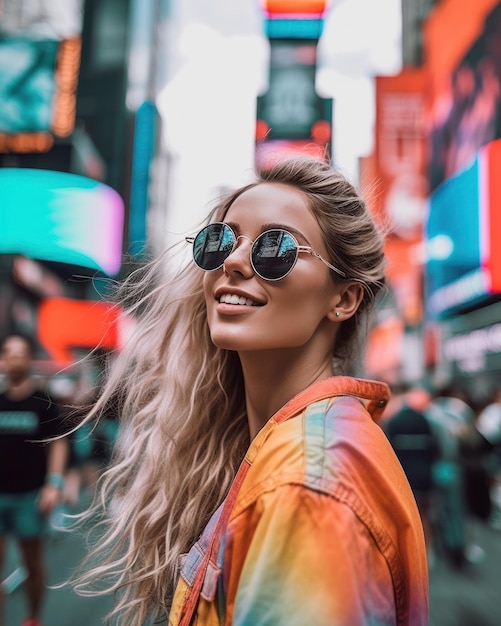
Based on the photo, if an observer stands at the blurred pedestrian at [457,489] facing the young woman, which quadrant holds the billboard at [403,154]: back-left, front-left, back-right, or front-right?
back-right

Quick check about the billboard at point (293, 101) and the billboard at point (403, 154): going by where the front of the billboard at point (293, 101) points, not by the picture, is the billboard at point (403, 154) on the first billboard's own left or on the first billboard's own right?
on the first billboard's own left

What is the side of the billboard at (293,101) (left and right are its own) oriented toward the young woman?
front

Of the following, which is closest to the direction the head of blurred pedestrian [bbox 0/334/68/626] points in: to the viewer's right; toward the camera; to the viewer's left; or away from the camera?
toward the camera

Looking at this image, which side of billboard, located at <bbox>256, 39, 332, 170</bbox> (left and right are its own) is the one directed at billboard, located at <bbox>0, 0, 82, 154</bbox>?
front

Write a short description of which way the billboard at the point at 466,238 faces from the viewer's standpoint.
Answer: facing the viewer and to the left of the viewer

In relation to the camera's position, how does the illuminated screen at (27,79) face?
facing the viewer and to the right of the viewer

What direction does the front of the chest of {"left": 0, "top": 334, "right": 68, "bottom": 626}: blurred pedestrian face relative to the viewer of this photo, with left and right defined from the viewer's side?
facing the viewer

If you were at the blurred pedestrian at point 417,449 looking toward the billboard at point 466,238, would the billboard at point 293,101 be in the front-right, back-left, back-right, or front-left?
front-left

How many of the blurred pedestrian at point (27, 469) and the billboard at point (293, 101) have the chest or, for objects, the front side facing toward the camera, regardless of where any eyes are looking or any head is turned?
2

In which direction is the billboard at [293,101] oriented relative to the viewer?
toward the camera

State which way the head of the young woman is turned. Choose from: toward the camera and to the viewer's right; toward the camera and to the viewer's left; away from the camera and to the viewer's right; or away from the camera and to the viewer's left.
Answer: toward the camera and to the viewer's left
